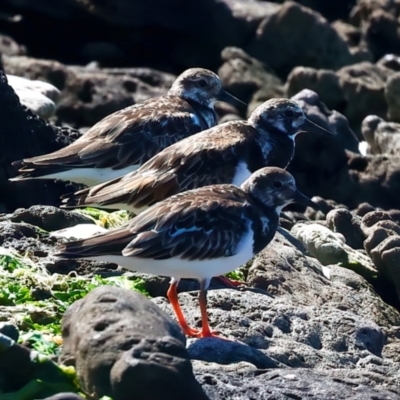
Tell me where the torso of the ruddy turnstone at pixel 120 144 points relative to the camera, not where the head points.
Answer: to the viewer's right

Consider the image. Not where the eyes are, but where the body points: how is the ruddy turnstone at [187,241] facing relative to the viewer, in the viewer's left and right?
facing to the right of the viewer

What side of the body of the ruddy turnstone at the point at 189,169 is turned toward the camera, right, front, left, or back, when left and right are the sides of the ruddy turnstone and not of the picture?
right

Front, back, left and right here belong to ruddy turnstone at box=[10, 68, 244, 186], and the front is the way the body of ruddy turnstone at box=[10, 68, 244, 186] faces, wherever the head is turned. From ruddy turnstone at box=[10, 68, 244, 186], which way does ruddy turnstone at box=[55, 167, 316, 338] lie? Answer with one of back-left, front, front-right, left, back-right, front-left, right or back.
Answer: right

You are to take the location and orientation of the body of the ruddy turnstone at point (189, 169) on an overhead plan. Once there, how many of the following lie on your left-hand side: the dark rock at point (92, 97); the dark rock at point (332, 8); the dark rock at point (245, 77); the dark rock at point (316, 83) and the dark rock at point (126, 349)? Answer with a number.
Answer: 4

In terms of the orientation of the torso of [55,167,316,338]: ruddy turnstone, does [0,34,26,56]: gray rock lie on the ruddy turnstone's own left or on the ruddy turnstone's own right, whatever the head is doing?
on the ruddy turnstone's own left

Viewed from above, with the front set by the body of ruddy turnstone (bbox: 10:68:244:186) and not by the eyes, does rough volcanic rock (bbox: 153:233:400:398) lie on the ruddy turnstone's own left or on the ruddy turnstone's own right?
on the ruddy turnstone's own right

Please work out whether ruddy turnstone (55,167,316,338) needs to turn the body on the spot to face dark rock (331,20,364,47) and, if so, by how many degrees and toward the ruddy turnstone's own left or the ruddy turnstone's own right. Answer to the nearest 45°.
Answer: approximately 90° to the ruddy turnstone's own left

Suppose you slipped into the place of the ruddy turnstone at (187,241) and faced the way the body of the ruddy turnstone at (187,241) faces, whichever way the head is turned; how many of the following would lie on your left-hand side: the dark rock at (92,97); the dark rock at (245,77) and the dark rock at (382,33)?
3

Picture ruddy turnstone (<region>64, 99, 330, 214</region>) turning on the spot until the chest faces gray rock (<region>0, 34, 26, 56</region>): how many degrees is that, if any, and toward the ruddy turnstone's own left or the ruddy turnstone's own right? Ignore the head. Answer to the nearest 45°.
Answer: approximately 90° to the ruddy turnstone's own left
